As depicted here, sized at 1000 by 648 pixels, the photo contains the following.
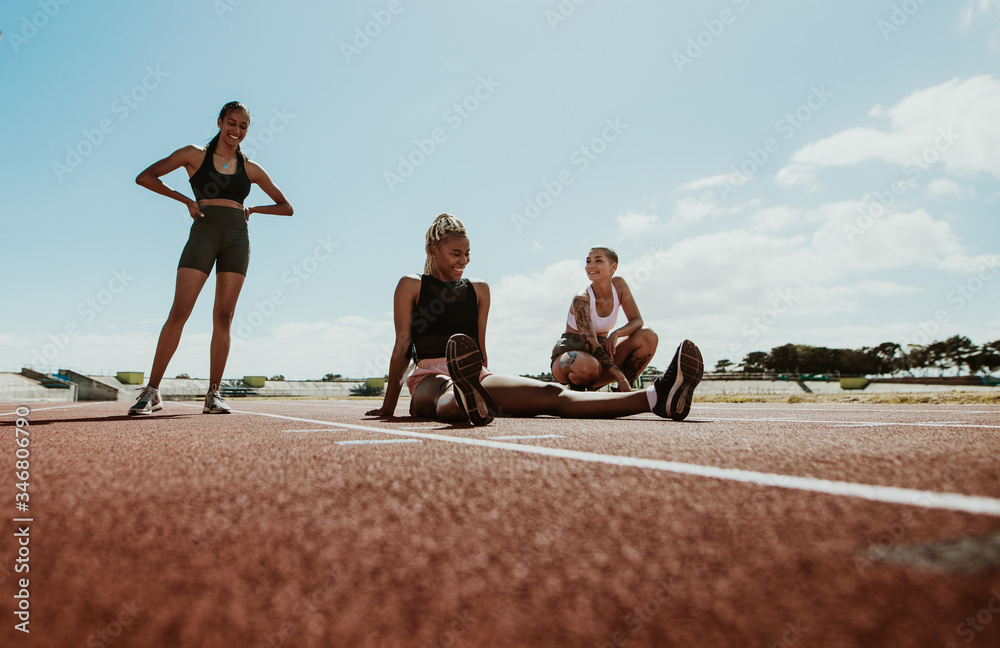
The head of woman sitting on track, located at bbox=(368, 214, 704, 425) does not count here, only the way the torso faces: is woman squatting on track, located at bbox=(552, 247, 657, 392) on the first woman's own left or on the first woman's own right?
on the first woman's own left

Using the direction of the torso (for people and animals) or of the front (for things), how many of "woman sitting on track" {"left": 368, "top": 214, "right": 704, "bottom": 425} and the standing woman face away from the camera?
0

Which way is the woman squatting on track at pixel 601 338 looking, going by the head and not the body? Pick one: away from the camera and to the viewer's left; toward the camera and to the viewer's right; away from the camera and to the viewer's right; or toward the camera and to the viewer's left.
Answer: toward the camera and to the viewer's left

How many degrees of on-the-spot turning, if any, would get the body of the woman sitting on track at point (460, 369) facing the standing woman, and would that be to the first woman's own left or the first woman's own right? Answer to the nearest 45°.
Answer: approximately 135° to the first woman's own right

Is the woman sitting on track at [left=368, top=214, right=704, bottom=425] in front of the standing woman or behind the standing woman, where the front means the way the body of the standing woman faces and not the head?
in front

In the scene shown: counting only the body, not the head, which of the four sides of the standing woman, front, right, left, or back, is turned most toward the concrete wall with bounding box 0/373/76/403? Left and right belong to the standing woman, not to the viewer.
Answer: back

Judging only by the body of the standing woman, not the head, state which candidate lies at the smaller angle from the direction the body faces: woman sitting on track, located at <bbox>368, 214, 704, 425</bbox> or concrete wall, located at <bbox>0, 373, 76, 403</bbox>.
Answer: the woman sitting on track

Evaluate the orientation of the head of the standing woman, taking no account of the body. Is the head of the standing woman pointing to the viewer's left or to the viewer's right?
to the viewer's right

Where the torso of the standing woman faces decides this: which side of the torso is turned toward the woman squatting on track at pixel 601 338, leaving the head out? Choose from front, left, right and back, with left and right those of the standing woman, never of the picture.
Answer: left

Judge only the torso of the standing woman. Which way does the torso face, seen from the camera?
toward the camera
